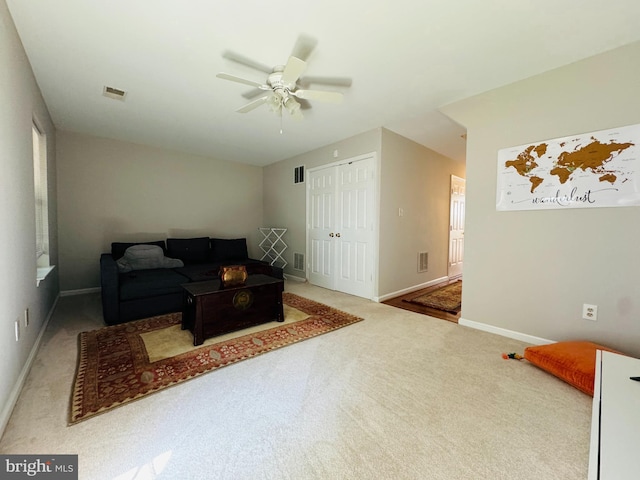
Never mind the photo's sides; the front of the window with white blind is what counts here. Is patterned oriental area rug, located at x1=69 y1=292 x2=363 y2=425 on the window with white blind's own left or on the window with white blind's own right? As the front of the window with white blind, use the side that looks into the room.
on the window with white blind's own right

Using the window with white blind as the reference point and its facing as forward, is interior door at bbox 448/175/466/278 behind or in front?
in front

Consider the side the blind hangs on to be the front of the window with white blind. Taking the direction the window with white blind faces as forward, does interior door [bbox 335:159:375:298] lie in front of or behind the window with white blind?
in front

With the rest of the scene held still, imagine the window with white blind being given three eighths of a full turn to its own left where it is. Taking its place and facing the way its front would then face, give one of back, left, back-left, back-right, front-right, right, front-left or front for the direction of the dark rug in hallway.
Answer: back

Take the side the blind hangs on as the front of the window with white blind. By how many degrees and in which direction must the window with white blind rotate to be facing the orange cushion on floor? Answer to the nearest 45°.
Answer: approximately 45° to its right

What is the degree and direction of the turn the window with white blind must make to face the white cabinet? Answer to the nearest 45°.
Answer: approximately 90° to its right

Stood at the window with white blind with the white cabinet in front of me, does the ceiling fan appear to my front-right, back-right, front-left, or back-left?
front-left

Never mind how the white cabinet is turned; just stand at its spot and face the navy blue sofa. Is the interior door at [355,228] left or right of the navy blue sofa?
right

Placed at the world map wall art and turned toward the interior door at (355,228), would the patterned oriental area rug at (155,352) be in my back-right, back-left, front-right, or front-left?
front-left

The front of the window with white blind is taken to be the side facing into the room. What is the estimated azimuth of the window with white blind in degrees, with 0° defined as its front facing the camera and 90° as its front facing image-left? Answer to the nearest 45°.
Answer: approximately 270°

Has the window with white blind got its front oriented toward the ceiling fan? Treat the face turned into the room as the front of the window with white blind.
no
